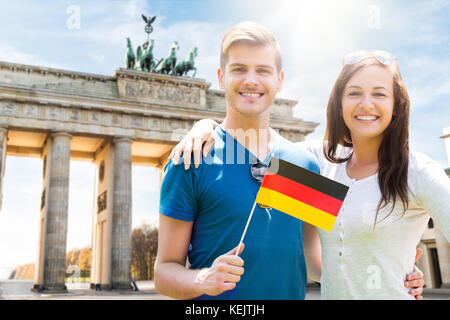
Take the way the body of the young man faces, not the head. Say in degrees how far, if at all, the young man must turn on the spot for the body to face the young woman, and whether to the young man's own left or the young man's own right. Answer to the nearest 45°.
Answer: approximately 90° to the young man's own left

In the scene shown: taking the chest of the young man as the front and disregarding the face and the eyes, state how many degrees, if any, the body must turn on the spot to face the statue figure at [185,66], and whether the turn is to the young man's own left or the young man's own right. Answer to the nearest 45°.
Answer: approximately 180°

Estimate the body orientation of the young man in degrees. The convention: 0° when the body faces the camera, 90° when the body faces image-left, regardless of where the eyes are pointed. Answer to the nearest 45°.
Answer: approximately 0°

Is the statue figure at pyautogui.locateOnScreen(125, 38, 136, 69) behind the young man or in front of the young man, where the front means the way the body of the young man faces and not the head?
behind

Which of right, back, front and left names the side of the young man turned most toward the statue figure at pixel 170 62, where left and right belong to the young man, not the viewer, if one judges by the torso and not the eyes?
back

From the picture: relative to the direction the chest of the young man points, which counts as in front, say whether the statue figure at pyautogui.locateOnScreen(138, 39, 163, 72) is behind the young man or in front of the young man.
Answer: behind
